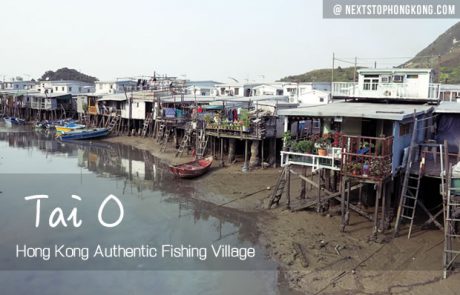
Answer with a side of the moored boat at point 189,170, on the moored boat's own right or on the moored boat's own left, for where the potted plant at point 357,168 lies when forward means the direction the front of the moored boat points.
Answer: on the moored boat's own right

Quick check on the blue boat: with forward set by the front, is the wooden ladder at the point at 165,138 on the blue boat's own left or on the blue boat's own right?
on the blue boat's own right
